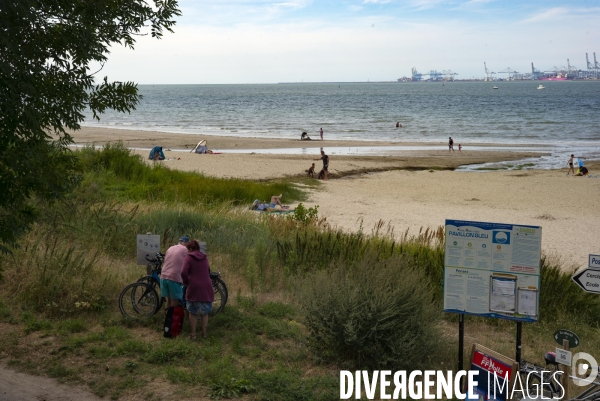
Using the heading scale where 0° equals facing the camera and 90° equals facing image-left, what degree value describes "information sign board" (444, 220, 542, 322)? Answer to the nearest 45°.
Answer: approximately 0°

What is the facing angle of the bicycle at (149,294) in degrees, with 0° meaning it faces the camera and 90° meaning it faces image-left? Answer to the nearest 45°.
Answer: approximately 90°

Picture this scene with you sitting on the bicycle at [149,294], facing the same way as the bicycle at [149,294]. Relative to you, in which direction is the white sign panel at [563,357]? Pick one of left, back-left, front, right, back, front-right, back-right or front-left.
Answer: back-left

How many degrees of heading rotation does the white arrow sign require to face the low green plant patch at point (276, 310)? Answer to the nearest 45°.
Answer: approximately 90° to its right

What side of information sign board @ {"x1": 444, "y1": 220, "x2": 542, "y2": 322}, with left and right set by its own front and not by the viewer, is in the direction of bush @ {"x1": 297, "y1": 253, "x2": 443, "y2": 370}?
right

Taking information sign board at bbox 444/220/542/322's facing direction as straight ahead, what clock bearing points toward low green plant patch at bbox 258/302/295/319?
The low green plant patch is roughly at 4 o'clock from the information sign board.

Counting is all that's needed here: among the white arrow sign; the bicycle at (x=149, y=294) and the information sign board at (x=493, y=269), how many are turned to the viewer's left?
1

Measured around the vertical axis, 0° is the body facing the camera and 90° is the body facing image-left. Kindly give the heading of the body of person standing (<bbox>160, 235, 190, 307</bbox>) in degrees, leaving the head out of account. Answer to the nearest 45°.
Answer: approximately 225°

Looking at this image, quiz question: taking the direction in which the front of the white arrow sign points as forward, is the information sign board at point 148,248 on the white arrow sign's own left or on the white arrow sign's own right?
on the white arrow sign's own right

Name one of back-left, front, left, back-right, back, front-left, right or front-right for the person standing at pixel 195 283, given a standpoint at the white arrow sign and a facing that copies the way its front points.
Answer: right
